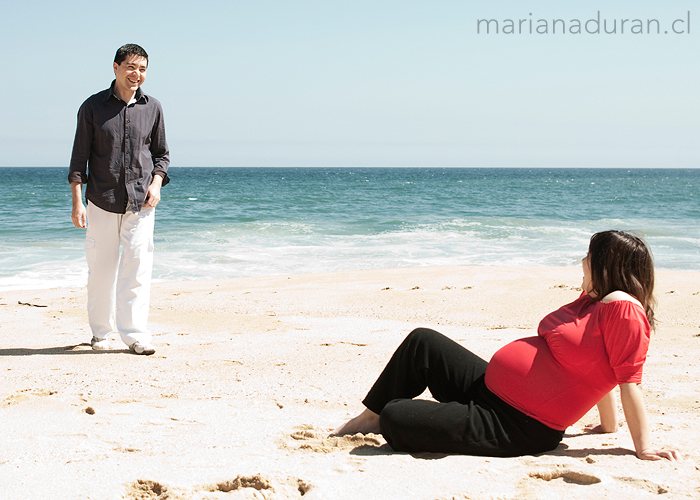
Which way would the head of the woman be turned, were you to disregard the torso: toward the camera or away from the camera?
away from the camera

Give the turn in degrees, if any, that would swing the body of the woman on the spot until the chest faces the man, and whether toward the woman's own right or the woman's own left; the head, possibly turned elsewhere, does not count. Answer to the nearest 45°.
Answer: approximately 45° to the woman's own right

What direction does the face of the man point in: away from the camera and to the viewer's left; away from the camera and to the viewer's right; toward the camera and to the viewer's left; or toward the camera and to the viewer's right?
toward the camera and to the viewer's right

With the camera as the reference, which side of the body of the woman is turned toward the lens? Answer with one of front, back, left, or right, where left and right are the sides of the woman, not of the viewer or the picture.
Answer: left
